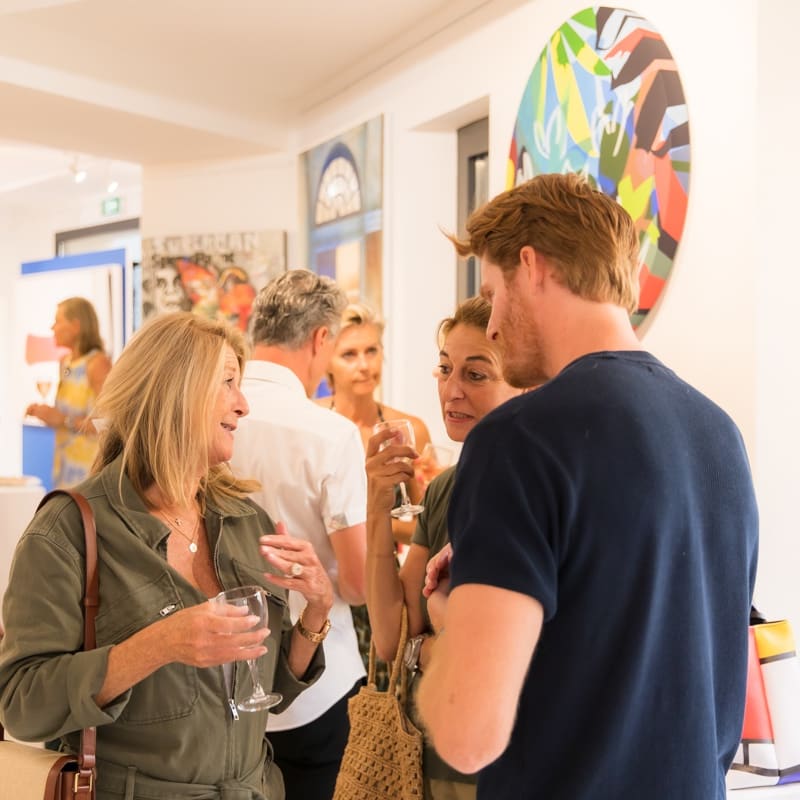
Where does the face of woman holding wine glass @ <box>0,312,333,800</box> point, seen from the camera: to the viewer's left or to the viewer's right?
to the viewer's right

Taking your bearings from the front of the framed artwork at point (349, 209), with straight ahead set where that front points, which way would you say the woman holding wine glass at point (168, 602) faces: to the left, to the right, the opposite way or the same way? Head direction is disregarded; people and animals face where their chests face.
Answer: to the left

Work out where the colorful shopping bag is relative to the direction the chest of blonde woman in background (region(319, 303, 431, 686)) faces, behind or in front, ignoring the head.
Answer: in front

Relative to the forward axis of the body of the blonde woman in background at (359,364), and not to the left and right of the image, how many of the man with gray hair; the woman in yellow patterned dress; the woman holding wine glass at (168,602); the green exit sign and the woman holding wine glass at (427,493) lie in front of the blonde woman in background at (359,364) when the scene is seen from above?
3

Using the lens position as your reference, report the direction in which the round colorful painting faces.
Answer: facing the viewer and to the left of the viewer

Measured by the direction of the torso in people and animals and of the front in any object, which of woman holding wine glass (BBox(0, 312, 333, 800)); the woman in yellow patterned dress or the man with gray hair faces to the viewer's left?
the woman in yellow patterned dress

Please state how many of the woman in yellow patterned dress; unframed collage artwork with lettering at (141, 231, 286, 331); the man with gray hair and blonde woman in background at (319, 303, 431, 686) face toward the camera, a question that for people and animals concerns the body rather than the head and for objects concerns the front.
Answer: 2

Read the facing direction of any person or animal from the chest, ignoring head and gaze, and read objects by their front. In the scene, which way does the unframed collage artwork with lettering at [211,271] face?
toward the camera

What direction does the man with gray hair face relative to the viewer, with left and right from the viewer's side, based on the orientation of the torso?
facing away from the viewer and to the right of the viewer

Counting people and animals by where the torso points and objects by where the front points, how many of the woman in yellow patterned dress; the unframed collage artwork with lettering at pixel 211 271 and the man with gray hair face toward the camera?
1

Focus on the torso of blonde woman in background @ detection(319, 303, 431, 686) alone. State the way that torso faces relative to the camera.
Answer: toward the camera

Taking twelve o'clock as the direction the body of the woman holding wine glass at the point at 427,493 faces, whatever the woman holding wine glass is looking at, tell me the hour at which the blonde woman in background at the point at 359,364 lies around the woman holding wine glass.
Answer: The blonde woman in background is roughly at 4 o'clock from the woman holding wine glass.

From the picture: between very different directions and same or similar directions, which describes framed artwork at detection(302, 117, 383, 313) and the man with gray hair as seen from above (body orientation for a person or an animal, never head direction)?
very different directions

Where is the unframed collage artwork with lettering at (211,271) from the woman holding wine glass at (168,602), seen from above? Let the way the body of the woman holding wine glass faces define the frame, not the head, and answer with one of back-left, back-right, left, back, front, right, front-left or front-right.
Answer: back-left

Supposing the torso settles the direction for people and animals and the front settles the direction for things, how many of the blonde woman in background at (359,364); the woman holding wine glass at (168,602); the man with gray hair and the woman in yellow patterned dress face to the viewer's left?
1

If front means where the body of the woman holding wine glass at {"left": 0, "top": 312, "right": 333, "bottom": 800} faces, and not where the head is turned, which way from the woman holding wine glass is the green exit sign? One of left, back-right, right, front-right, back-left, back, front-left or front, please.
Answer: back-left

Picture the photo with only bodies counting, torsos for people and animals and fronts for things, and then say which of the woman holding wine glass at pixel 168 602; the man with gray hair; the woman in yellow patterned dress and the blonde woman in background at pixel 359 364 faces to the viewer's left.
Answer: the woman in yellow patterned dress
